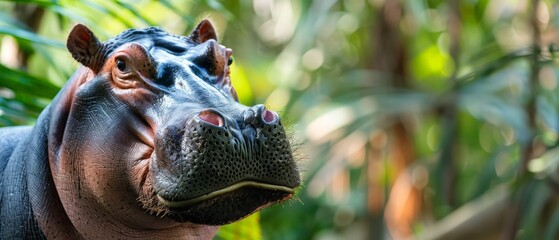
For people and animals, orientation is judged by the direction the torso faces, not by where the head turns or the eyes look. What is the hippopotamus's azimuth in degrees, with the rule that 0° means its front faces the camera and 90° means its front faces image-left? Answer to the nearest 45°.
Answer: approximately 315°
